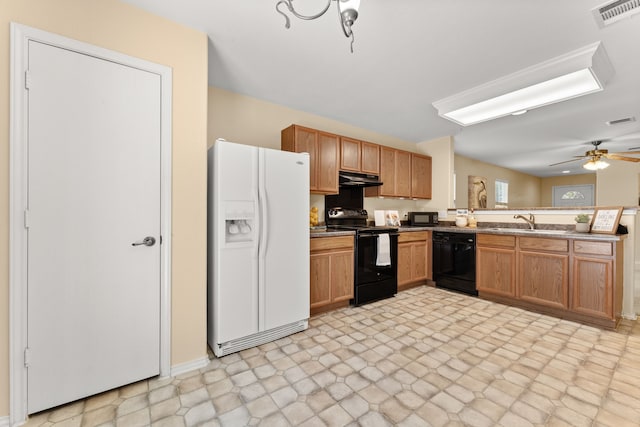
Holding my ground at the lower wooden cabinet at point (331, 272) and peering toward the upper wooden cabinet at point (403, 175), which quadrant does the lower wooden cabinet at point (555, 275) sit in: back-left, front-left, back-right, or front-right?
front-right

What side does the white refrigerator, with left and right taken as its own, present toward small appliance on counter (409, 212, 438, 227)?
left

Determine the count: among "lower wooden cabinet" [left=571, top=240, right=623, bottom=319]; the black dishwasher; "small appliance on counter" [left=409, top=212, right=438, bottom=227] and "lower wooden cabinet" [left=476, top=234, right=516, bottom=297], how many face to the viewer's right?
0

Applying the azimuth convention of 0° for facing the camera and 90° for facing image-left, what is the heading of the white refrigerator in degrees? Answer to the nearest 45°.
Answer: approximately 315°

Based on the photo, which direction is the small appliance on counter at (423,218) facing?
toward the camera

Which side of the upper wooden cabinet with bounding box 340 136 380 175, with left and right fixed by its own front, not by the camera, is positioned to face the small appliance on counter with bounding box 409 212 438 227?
left

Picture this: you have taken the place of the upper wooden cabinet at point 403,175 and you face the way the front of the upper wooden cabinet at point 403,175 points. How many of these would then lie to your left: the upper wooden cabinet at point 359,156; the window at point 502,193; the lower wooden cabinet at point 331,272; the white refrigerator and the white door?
1

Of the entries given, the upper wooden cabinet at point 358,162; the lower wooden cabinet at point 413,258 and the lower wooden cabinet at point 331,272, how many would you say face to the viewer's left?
0

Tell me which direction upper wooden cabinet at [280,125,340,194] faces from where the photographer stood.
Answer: facing the viewer and to the right of the viewer

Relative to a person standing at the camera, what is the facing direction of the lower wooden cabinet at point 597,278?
facing the viewer and to the left of the viewer

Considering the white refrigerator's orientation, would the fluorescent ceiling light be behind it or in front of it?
in front

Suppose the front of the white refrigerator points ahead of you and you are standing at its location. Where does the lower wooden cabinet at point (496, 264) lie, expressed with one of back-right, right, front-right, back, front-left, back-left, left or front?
front-left
